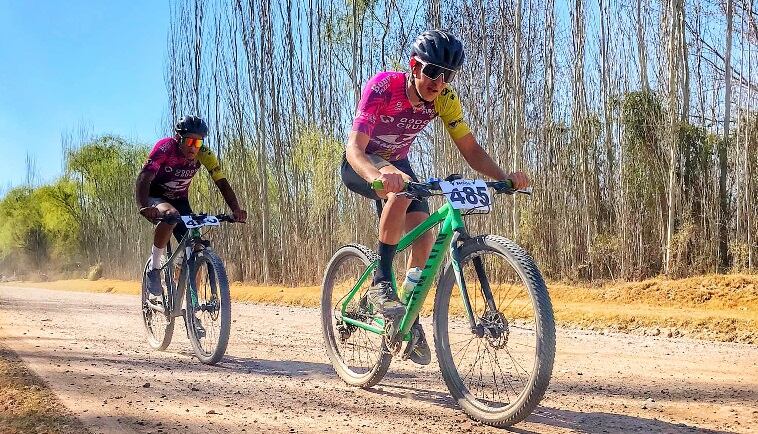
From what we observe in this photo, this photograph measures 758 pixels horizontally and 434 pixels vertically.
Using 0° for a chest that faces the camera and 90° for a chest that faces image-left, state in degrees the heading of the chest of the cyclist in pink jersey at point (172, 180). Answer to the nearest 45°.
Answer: approximately 315°

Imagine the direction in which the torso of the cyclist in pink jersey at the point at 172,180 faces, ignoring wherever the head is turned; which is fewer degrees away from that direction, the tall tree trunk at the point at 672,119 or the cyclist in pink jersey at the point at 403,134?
the cyclist in pink jersey

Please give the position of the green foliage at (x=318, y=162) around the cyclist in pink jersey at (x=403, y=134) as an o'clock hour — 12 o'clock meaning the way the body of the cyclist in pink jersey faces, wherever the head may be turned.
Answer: The green foliage is roughly at 7 o'clock from the cyclist in pink jersey.

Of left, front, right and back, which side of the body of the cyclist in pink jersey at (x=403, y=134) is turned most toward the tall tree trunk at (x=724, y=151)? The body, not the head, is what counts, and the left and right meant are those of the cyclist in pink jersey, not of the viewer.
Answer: left

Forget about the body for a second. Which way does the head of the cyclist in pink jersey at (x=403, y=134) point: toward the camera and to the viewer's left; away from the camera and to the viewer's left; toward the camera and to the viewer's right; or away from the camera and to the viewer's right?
toward the camera and to the viewer's right

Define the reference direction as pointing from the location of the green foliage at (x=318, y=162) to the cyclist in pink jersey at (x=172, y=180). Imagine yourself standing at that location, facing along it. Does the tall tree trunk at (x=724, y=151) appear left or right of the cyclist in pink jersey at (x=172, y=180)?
left

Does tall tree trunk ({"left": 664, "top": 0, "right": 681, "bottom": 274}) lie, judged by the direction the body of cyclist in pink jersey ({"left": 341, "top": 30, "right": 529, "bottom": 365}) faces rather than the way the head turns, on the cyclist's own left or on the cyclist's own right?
on the cyclist's own left

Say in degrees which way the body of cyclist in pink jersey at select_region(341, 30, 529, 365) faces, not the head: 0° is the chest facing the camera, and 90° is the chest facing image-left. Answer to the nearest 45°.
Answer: approximately 315°

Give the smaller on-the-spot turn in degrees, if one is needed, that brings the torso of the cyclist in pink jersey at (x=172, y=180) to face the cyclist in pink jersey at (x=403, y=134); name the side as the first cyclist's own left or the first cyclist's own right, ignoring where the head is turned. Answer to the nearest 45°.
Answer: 0° — they already face them

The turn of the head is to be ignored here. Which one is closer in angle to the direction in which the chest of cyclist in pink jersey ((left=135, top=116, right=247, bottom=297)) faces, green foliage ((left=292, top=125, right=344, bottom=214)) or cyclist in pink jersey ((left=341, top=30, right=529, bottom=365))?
the cyclist in pink jersey

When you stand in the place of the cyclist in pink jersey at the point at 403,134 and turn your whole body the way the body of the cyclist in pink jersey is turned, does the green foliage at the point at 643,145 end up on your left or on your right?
on your left

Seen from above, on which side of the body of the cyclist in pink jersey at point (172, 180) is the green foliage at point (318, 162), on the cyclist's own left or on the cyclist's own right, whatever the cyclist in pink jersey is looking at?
on the cyclist's own left
